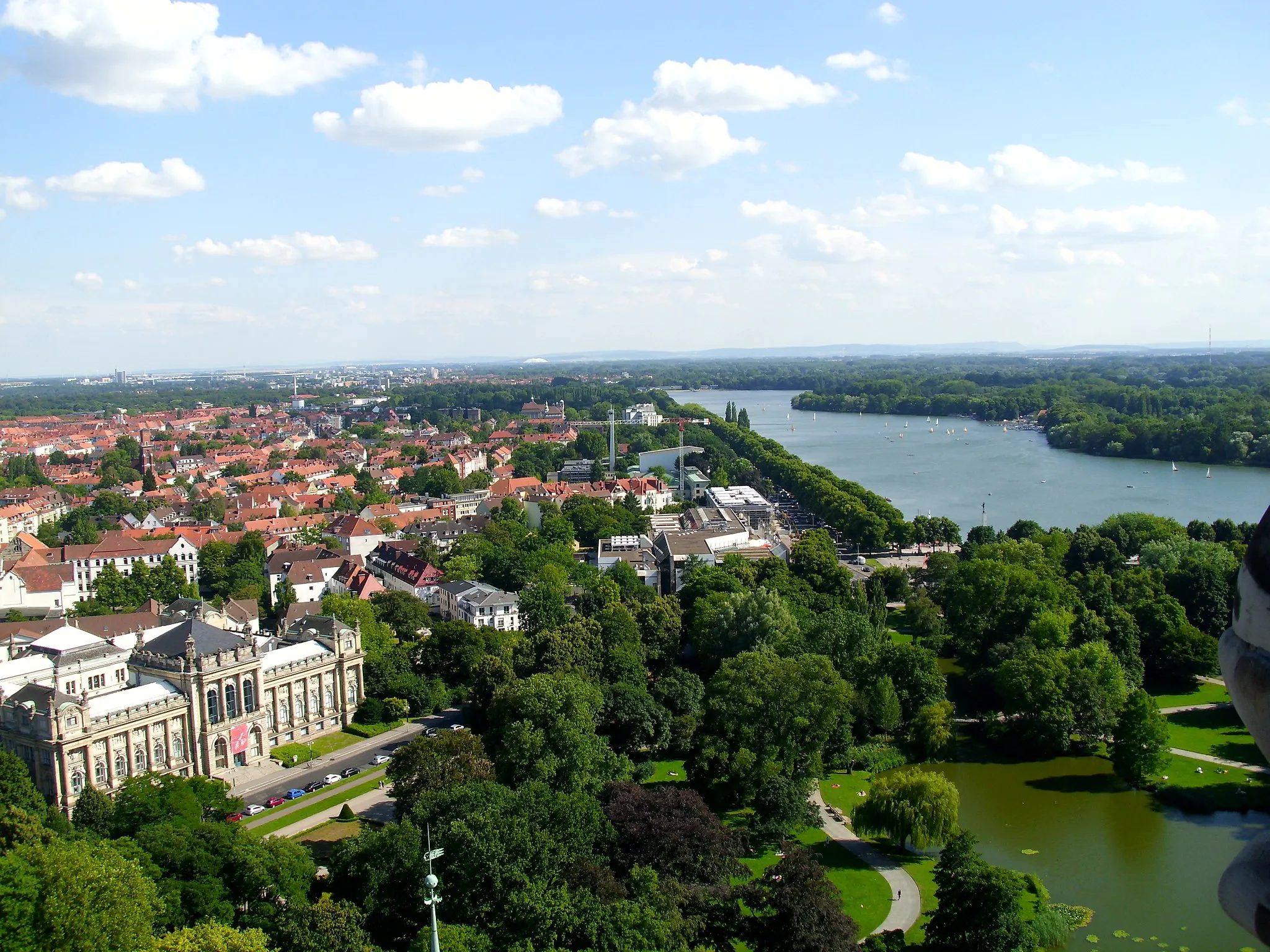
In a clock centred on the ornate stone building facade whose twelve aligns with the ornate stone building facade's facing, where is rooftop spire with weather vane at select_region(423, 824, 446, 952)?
The rooftop spire with weather vane is roughly at 1 o'clock from the ornate stone building facade.

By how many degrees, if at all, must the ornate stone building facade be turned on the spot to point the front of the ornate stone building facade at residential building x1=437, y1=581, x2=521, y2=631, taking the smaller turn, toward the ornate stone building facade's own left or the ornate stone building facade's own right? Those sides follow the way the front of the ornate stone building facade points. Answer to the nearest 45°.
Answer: approximately 90° to the ornate stone building facade's own left

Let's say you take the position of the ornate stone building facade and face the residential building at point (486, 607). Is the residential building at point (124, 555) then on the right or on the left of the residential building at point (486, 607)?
left

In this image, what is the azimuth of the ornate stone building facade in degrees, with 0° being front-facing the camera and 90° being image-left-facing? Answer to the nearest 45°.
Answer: approximately 315°

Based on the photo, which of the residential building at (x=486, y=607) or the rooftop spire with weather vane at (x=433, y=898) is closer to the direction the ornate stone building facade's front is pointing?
the rooftop spire with weather vane

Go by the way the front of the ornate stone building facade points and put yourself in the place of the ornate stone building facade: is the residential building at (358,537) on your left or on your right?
on your left

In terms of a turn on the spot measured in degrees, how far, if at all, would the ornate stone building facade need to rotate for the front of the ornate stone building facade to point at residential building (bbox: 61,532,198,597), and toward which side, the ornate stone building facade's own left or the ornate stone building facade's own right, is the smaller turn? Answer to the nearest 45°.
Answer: approximately 135° to the ornate stone building facade's own left
